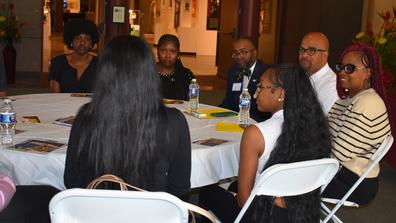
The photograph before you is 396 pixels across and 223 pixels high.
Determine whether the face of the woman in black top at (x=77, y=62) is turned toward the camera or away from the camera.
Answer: toward the camera

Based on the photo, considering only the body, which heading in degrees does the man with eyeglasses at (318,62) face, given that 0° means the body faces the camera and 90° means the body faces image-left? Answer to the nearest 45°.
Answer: approximately 45°

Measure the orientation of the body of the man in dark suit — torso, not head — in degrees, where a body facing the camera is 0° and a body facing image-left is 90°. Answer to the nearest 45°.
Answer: approximately 45°

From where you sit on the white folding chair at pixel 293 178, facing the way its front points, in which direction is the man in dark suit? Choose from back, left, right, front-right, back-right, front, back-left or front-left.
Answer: front-right

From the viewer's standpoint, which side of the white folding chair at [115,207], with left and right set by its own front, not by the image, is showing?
back

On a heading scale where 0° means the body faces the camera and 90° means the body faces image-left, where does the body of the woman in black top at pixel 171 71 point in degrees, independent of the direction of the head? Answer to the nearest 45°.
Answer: approximately 0°

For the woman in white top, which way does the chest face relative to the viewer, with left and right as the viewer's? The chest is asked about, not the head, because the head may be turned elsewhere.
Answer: facing away from the viewer and to the left of the viewer

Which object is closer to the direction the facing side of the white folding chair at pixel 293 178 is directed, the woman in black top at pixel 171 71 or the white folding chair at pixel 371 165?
the woman in black top

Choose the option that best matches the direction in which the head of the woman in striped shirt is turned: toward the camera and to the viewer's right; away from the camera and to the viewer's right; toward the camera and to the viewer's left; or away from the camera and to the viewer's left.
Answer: toward the camera and to the viewer's left

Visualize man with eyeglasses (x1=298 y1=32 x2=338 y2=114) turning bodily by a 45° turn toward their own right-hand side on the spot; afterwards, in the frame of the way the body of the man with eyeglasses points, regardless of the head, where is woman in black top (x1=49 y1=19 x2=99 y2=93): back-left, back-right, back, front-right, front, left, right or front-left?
front

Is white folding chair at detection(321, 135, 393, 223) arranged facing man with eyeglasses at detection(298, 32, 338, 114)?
no

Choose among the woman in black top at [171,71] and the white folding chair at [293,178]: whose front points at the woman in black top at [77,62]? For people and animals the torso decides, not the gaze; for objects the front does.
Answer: the white folding chair

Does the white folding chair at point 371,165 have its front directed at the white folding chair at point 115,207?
no

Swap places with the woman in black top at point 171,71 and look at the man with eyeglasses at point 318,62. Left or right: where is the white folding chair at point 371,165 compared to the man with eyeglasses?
right

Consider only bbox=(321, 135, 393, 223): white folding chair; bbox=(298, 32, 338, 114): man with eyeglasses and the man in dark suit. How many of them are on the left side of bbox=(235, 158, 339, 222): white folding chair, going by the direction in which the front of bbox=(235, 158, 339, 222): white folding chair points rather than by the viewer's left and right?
0

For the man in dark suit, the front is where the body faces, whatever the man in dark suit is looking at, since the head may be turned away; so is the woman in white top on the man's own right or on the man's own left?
on the man's own left

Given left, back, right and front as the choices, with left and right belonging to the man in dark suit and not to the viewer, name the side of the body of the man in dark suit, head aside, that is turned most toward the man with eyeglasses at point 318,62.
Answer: left

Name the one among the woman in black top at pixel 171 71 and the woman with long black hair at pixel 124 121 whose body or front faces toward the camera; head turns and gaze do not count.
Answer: the woman in black top

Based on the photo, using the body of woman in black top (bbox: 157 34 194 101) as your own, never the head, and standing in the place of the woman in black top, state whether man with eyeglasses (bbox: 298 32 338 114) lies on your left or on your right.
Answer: on your left

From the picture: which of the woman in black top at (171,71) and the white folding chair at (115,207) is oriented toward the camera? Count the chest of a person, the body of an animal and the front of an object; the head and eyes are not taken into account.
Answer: the woman in black top

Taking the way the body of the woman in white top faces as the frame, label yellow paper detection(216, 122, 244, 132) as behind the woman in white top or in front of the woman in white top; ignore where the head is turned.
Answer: in front
